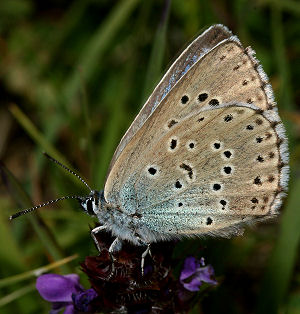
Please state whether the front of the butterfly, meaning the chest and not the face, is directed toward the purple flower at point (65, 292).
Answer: yes

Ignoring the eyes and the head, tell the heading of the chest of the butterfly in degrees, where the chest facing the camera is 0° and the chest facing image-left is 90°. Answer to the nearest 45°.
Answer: approximately 90°
